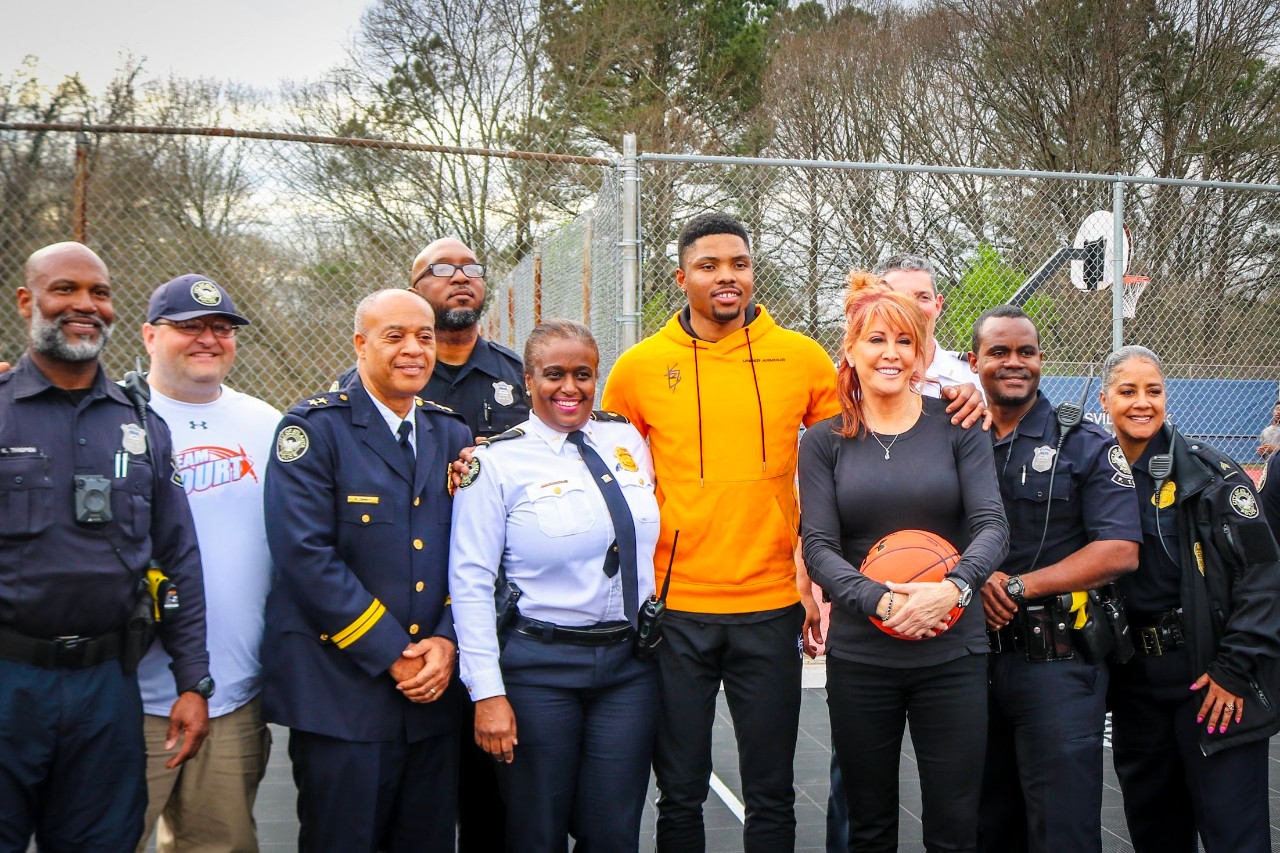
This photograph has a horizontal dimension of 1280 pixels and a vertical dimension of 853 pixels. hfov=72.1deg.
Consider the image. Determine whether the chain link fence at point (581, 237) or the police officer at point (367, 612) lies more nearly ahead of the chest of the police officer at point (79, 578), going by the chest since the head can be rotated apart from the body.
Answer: the police officer

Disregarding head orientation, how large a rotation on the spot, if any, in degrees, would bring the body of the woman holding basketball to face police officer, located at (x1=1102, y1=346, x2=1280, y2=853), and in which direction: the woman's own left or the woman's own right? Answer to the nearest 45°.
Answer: approximately 135° to the woman's own left

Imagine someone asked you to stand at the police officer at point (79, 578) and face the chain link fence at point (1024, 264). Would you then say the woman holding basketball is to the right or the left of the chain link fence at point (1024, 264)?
right

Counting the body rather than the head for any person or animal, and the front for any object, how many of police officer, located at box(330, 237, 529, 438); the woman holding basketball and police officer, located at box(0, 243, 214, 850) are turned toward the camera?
3

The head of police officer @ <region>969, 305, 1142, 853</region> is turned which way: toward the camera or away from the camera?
toward the camera

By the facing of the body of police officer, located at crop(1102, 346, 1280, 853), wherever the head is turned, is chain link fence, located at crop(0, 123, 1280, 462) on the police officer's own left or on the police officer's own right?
on the police officer's own right

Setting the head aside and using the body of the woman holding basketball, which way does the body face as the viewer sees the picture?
toward the camera

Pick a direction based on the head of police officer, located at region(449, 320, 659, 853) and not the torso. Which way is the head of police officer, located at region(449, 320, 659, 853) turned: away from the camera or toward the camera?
toward the camera

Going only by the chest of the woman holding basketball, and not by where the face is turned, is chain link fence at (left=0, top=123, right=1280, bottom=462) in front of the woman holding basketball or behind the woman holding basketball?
behind

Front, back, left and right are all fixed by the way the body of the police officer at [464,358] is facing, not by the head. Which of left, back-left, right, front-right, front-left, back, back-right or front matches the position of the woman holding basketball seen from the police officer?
front-left
